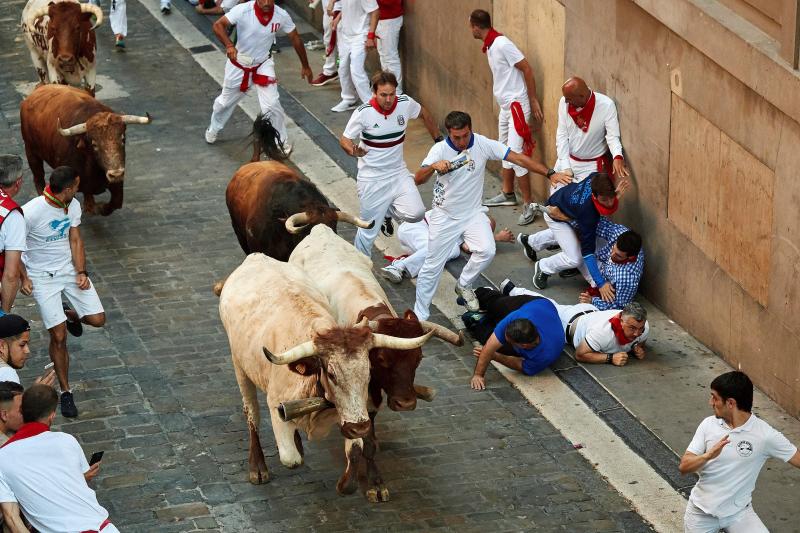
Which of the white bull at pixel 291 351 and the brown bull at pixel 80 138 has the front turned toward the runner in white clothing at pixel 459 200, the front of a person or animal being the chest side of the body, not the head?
the brown bull

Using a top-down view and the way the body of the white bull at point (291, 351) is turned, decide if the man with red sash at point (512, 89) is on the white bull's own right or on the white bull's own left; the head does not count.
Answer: on the white bull's own left

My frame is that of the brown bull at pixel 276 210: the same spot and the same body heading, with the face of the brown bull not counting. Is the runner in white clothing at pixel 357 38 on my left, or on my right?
on my left

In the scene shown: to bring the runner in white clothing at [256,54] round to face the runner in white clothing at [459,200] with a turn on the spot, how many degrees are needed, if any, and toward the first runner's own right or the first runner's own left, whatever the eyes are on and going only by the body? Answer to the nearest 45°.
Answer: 0° — they already face them

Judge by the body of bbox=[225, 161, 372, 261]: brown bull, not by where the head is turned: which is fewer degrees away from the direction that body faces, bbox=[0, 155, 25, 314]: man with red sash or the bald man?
the bald man

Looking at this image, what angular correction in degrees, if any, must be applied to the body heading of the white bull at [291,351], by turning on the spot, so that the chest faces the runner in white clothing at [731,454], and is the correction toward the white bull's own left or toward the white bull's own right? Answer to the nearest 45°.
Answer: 0° — it already faces them

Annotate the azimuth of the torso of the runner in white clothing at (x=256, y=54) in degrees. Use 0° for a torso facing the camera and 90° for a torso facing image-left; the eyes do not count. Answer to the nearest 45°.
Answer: approximately 0°

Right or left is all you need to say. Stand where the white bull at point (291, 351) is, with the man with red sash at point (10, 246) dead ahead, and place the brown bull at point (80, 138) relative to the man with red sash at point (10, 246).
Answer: right

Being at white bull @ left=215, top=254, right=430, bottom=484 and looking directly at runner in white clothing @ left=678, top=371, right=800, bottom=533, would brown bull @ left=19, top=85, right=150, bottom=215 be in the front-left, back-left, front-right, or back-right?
back-left
